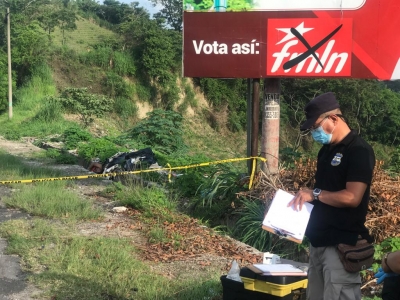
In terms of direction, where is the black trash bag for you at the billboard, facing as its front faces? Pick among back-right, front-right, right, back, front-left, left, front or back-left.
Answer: back-right

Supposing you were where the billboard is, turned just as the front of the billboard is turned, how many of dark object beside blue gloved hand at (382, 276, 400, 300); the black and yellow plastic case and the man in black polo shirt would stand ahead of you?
3

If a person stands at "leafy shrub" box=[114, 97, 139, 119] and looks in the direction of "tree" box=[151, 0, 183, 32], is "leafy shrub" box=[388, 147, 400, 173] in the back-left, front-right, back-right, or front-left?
back-right

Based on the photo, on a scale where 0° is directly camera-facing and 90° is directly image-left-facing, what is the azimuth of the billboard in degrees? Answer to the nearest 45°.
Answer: approximately 0°

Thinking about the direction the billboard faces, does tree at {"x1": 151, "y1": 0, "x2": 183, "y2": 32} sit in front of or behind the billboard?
behind

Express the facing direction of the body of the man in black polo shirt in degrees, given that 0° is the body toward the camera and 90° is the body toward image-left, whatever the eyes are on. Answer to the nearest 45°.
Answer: approximately 45°

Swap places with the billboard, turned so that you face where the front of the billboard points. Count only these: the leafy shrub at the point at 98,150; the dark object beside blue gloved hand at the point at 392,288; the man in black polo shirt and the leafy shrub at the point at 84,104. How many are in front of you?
2

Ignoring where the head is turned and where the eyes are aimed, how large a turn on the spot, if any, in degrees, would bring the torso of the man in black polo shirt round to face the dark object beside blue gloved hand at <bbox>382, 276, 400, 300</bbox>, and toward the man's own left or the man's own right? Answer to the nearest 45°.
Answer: approximately 90° to the man's own left
